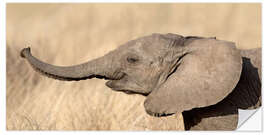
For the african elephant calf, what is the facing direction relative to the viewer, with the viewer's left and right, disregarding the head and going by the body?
facing to the left of the viewer
